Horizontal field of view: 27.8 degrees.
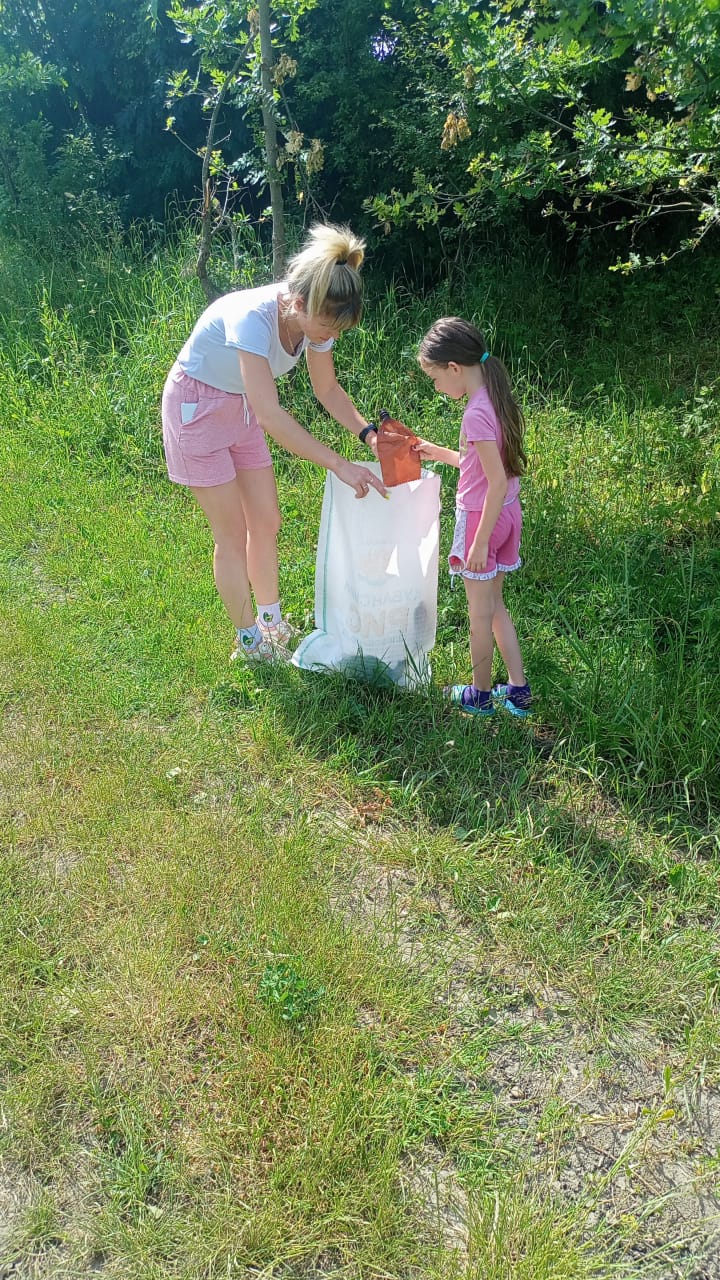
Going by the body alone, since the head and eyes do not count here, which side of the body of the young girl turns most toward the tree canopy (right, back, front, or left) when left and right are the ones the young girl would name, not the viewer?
right

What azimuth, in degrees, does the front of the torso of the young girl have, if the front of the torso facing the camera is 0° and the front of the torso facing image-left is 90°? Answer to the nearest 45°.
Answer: approximately 90°

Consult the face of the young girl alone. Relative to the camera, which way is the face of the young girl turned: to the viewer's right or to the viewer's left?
to the viewer's left
